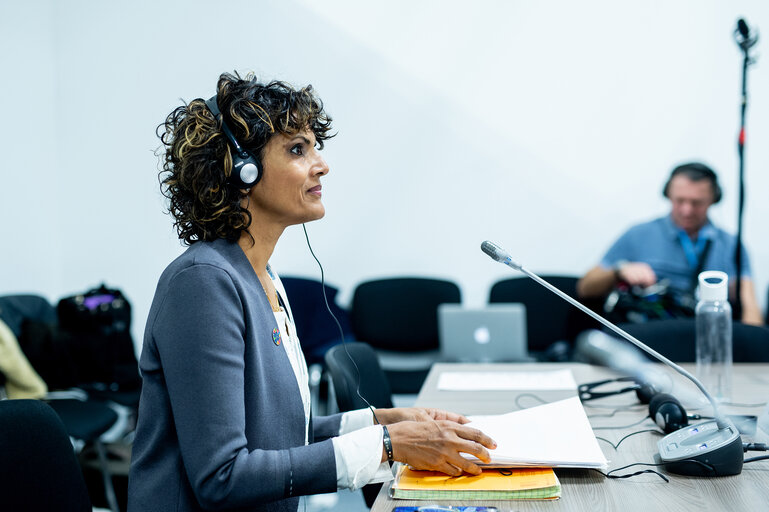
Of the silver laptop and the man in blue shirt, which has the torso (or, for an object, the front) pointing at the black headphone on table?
the man in blue shirt

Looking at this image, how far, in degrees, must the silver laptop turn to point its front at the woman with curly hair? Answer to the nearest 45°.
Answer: approximately 180°

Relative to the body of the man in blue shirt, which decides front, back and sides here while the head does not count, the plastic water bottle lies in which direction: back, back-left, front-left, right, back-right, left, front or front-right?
front

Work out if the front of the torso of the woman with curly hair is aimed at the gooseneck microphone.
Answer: yes

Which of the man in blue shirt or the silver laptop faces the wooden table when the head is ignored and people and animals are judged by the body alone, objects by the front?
the man in blue shirt

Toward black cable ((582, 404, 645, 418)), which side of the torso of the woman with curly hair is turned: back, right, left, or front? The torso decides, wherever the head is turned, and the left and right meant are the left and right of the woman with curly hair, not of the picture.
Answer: front

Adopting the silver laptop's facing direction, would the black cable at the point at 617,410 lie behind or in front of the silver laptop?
behind

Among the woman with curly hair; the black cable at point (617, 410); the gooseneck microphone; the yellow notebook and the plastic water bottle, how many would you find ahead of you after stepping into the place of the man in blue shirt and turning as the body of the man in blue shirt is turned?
5

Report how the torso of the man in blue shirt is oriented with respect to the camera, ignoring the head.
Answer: toward the camera

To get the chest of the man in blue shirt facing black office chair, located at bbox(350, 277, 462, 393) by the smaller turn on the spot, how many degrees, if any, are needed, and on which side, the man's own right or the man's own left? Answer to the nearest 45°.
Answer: approximately 90° to the man's own right

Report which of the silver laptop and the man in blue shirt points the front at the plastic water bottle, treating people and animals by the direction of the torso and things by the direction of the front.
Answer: the man in blue shirt

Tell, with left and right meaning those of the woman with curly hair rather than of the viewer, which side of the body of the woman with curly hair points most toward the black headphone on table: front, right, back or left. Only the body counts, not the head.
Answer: front

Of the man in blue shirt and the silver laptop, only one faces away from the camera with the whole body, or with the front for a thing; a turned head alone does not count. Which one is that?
the silver laptop

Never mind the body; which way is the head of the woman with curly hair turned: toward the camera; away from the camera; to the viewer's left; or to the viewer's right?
to the viewer's right

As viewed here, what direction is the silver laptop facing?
away from the camera

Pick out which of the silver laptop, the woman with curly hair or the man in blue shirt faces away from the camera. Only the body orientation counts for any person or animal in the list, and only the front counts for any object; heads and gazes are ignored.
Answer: the silver laptop

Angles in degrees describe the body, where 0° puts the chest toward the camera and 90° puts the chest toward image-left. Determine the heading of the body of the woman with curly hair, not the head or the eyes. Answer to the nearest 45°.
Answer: approximately 270°

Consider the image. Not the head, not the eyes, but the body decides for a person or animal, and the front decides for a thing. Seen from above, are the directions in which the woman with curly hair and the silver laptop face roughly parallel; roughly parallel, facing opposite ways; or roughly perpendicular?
roughly perpendicular

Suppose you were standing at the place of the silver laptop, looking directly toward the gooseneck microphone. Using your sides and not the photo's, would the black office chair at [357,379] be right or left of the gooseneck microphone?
right
